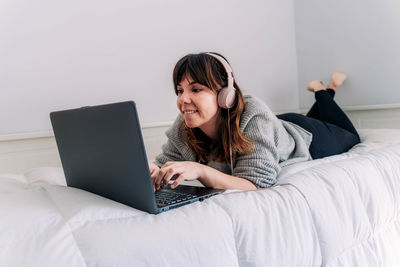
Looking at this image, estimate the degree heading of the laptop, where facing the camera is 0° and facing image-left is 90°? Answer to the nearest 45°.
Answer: approximately 225°
